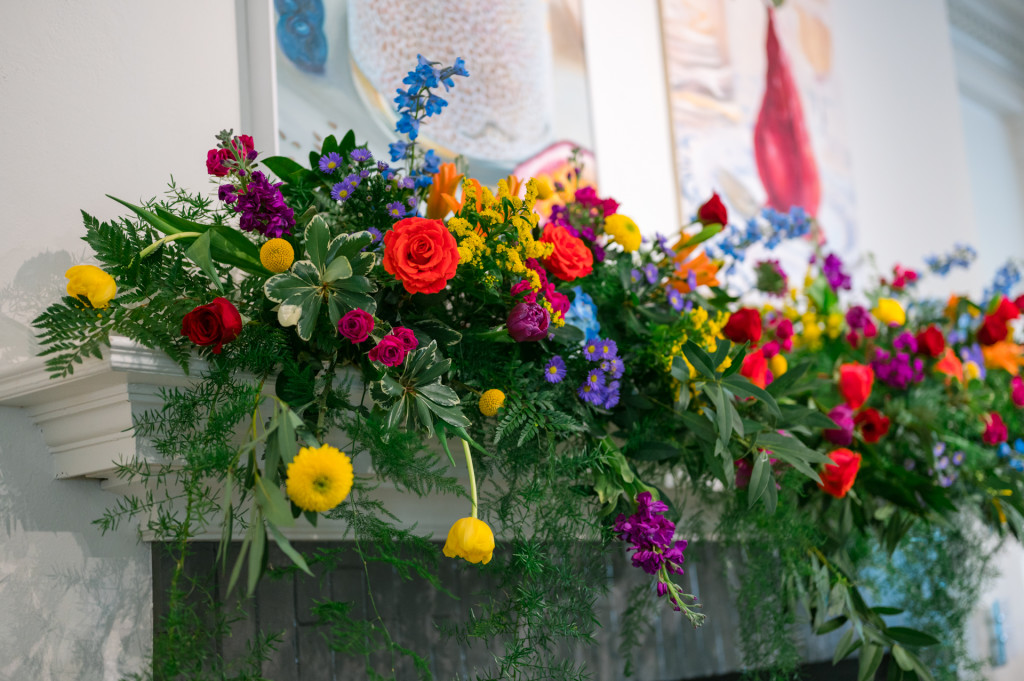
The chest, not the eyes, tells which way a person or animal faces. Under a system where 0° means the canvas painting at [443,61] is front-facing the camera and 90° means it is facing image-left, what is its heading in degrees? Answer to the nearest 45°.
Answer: approximately 315°

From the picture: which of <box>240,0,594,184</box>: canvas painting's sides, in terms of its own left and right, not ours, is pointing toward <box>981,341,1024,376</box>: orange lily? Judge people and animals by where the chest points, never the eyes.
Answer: left

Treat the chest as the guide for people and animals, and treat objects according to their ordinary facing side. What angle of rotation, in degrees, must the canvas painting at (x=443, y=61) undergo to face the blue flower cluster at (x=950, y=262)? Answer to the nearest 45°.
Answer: approximately 90° to its left

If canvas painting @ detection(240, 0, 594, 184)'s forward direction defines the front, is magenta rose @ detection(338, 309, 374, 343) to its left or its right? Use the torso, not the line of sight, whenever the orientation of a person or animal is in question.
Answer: on its right
